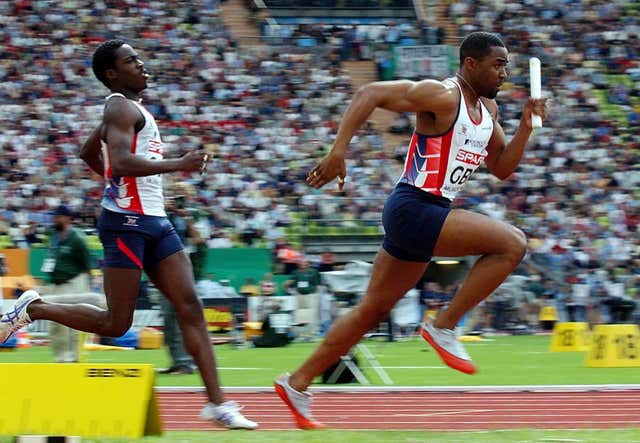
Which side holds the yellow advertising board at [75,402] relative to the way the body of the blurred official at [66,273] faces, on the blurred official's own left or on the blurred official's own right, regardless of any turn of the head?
on the blurred official's own left

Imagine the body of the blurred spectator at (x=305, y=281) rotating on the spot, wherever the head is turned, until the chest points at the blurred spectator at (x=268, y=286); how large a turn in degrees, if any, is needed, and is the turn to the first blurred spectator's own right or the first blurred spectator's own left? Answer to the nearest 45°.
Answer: approximately 135° to the first blurred spectator's own right

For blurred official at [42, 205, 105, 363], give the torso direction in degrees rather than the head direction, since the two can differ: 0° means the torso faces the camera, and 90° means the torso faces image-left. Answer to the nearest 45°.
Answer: approximately 45°

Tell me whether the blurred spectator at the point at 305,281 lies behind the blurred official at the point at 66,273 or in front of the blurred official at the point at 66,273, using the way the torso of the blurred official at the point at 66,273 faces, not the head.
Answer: behind

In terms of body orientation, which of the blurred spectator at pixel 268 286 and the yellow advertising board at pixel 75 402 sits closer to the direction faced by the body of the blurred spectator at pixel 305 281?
the yellow advertising board

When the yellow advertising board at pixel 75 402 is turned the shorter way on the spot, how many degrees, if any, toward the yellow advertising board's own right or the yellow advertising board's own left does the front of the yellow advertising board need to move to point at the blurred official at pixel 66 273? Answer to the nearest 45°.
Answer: approximately 180°

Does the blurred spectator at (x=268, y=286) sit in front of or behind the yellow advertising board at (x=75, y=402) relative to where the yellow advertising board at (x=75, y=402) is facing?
behind

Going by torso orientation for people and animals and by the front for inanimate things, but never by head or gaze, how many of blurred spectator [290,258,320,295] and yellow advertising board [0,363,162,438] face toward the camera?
2

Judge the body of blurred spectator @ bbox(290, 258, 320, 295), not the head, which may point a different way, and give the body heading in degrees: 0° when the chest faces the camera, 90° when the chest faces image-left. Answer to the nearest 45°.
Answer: approximately 0°

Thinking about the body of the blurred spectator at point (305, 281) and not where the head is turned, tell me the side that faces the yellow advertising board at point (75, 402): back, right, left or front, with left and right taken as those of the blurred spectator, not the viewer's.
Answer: front
